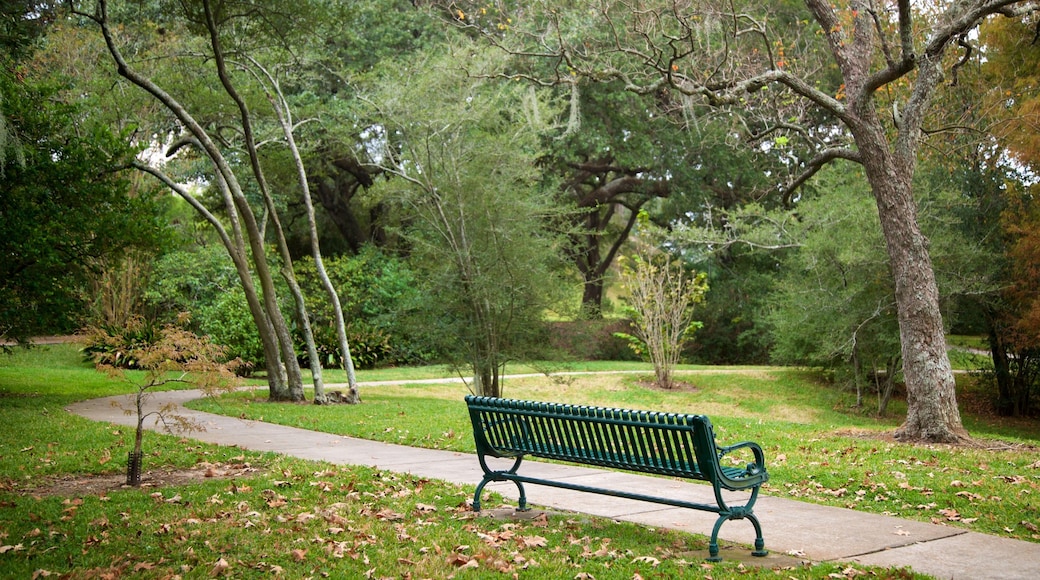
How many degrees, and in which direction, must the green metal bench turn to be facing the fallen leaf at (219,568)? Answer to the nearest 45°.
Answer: approximately 180°

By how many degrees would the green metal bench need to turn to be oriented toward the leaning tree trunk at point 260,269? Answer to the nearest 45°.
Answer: approximately 90° to its left

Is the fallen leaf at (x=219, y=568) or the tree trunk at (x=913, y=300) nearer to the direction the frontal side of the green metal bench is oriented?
the tree trunk

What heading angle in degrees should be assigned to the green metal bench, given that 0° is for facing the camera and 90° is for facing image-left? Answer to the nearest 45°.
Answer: approximately 225°

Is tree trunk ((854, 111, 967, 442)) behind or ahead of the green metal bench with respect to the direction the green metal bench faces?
ahead

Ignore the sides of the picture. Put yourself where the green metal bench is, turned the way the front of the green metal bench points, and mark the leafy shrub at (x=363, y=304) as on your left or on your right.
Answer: on your left

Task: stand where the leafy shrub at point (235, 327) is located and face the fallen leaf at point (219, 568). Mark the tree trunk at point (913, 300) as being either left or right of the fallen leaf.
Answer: left

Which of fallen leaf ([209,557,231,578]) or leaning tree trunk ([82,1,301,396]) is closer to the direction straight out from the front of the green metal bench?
the leaning tree trunk

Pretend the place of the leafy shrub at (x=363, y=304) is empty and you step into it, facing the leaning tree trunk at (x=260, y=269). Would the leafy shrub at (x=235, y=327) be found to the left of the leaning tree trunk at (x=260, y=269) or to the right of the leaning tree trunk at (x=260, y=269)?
right
